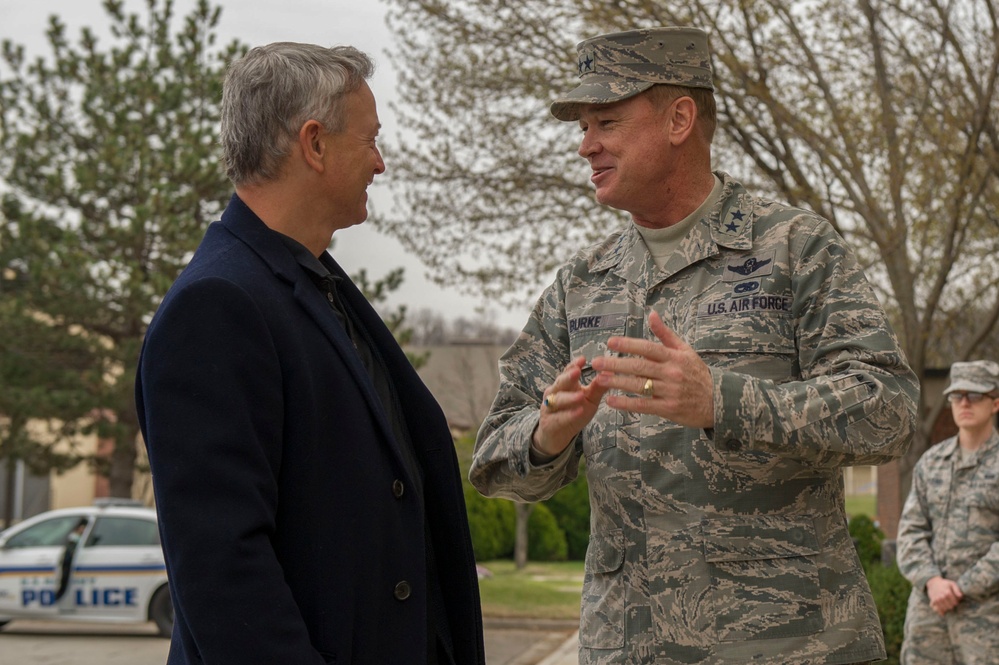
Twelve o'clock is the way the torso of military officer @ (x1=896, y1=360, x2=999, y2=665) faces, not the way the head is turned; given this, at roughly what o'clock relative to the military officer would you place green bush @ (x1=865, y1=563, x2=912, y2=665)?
The green bush is roughly at 4 o'clock from the military officer.

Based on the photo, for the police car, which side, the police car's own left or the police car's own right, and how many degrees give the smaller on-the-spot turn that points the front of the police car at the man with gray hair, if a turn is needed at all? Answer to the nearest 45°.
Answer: approximately 90° to the police car's own left

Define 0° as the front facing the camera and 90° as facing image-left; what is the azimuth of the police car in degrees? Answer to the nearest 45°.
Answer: approximately 90°

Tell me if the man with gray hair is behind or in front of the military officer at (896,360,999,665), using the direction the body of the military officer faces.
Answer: in front

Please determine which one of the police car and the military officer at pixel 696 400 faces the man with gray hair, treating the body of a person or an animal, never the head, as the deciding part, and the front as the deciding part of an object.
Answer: the military officer

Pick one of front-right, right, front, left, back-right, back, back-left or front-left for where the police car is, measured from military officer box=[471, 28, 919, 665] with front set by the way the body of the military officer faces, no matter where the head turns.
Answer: right

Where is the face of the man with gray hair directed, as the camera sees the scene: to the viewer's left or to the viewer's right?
to the viewer's right
